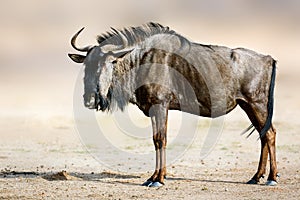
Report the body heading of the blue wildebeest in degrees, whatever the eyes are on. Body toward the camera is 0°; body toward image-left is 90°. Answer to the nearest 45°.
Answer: approximately 90°
